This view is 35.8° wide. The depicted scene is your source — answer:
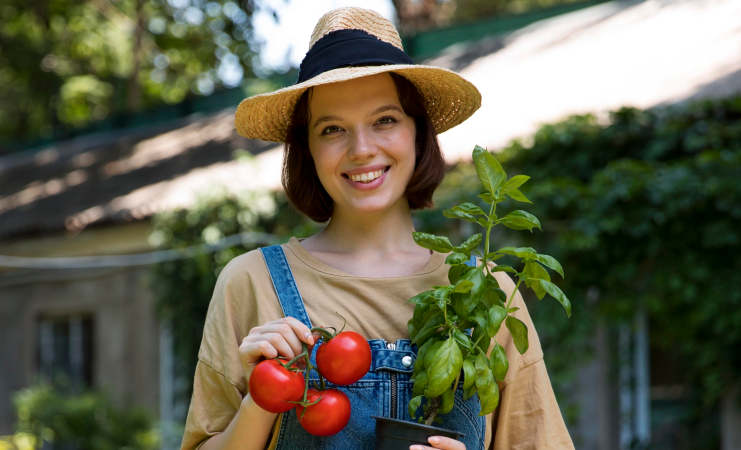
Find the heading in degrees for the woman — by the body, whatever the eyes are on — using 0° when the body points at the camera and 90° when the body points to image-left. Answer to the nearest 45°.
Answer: approximately 0°

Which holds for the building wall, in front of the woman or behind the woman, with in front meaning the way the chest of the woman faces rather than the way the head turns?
behind

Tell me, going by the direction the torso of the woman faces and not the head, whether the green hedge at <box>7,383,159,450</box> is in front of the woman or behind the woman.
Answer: behind
